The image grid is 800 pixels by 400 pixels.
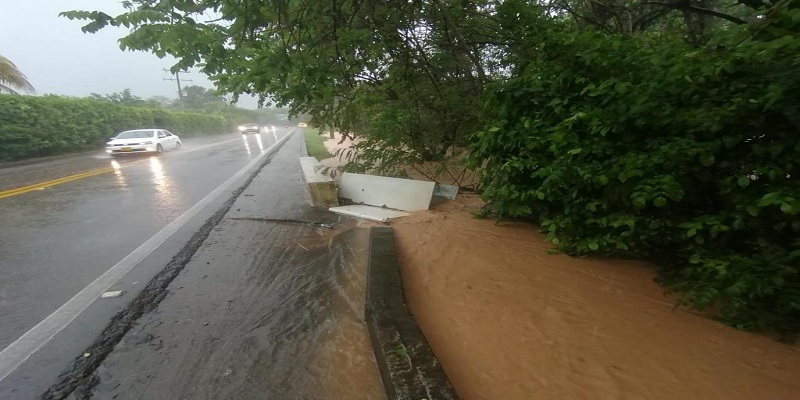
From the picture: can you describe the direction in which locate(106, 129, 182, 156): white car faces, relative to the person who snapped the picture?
facing the viewer and to the left of the viewer

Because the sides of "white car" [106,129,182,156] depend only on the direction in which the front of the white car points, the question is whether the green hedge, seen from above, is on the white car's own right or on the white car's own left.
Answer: on the white car's own right

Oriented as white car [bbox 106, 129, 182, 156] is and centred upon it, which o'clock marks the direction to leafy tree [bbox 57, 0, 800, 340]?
The leafy tree is roughly at 10 o'clock from the white car.

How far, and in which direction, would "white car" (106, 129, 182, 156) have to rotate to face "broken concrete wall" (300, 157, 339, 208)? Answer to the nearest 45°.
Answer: approximately 45° to its left

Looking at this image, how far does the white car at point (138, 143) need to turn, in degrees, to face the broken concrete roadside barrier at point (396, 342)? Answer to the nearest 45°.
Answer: approximately 45° to its left

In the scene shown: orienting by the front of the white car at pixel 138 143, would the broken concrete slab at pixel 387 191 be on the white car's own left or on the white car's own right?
on the white car's own left

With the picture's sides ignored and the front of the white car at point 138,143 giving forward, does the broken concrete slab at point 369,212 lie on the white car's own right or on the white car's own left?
on the white car's own left
